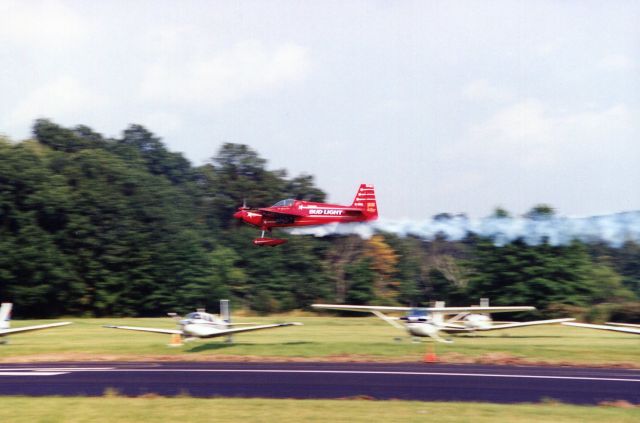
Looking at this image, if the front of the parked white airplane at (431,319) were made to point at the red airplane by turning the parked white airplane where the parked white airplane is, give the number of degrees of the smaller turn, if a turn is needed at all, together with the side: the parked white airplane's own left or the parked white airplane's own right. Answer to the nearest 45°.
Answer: approximately 45° to the parked white airplane's own right

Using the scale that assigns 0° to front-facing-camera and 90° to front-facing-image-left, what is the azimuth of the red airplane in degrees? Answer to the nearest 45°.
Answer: approximately 90°

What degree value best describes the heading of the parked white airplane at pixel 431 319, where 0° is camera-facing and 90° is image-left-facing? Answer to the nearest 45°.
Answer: approximately 45°

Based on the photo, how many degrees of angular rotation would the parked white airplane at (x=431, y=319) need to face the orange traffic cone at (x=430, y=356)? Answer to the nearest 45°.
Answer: approximately 45° to its left
